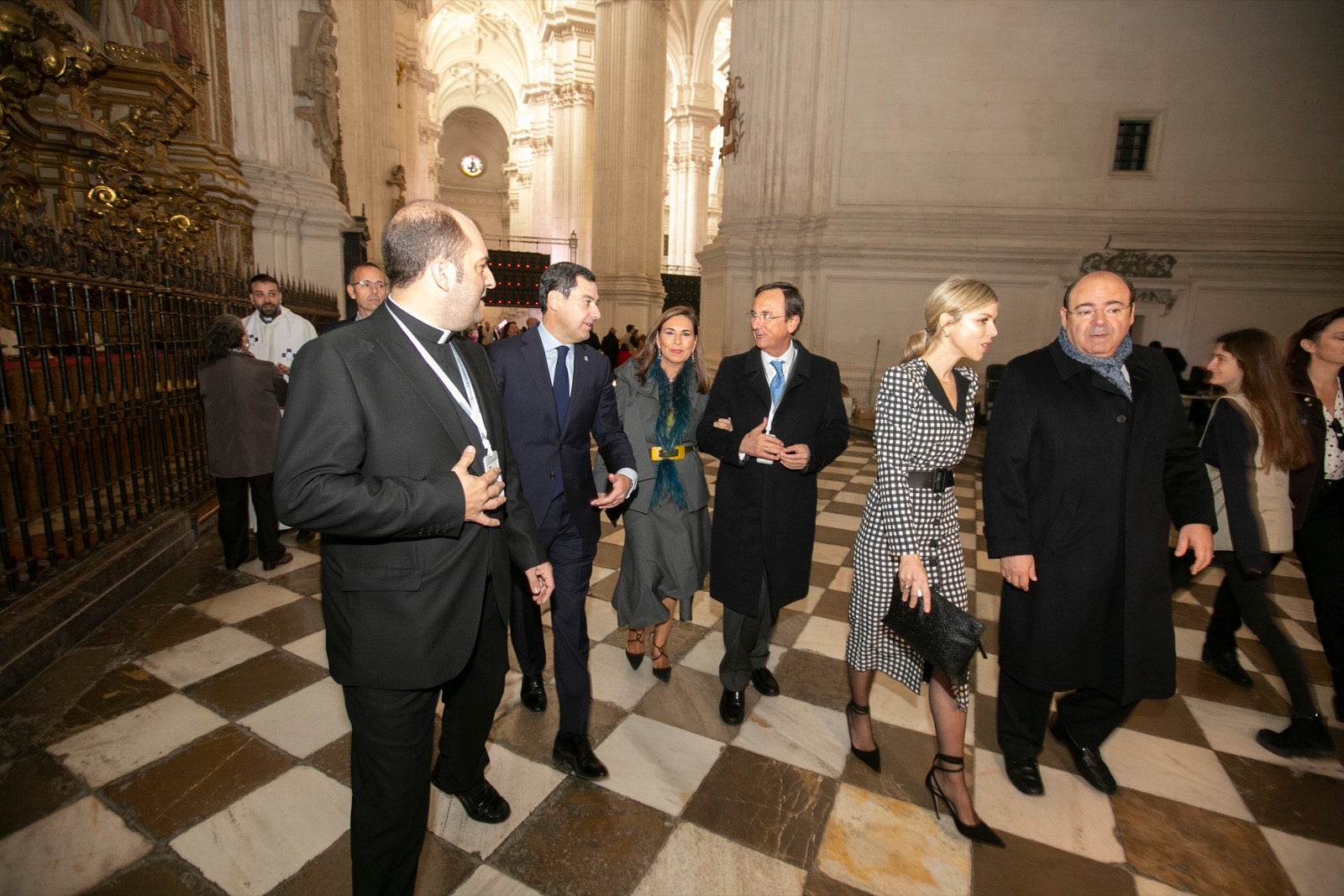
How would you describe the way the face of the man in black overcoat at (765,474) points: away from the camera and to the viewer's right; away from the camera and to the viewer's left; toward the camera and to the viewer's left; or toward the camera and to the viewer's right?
toward the camera and to the viewer's left

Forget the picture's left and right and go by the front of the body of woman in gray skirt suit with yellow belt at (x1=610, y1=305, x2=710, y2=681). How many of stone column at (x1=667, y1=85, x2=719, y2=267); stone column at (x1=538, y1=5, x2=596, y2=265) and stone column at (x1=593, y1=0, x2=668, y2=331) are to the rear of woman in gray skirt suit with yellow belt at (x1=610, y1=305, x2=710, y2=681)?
3

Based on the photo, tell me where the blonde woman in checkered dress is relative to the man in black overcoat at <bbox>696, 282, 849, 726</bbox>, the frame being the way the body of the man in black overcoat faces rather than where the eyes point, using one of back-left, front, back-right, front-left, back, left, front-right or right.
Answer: front-left

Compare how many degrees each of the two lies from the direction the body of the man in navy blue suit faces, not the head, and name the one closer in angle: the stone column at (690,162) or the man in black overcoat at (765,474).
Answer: the man in black overcoat

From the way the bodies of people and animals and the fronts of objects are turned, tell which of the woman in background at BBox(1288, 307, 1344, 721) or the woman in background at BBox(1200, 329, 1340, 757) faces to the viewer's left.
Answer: the woman in background at BBox(1200, 329, 1340, 757)

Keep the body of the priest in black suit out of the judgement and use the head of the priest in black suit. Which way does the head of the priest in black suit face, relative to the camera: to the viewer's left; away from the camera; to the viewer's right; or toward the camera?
to the viewer's right
